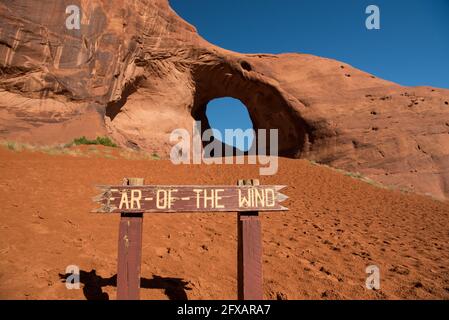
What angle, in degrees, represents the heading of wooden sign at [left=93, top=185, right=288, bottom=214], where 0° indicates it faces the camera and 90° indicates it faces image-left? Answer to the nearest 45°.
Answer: approximately 0°

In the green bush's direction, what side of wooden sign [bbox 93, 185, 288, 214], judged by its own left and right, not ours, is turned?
back
